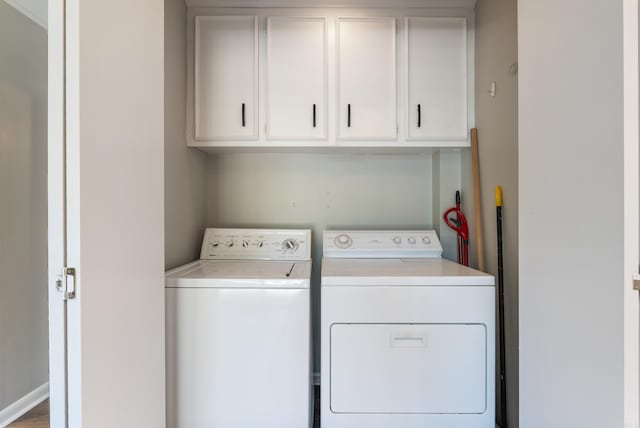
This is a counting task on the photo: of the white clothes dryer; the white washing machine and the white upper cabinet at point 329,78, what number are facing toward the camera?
3

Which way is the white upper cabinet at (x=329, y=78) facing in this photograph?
toward the camera

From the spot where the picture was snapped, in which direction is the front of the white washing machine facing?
facing the viewer

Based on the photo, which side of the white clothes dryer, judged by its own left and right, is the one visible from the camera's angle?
front
